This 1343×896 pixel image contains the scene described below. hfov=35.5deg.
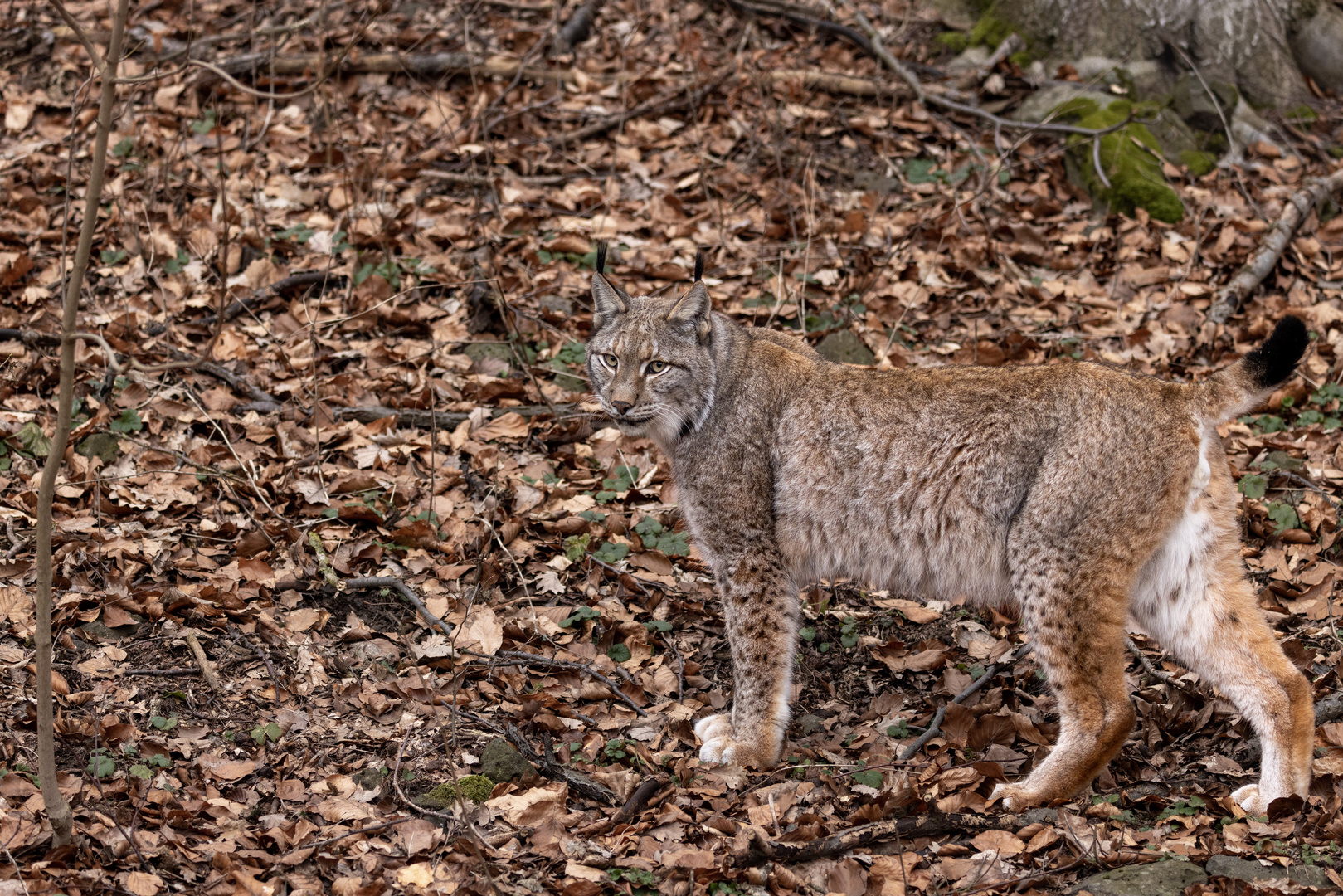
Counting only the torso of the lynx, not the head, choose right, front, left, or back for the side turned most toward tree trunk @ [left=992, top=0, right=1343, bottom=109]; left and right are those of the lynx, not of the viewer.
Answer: right

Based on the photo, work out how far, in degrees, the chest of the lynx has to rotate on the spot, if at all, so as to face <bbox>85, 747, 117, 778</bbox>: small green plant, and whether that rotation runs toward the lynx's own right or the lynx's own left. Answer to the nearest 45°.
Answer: approximately 45° to the lynx's own left

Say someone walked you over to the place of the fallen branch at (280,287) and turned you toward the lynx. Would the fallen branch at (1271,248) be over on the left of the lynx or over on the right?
left

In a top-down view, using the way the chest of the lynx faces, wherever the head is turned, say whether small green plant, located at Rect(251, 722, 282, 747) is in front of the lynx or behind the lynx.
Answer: in front

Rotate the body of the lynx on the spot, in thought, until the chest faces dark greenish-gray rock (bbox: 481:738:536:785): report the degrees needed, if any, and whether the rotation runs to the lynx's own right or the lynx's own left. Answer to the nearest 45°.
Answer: approximately 45° to the lynx's own left

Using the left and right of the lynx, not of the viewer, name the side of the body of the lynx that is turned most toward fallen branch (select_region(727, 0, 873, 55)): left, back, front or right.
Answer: right

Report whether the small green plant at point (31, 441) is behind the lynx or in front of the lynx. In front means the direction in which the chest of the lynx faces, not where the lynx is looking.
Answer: in front

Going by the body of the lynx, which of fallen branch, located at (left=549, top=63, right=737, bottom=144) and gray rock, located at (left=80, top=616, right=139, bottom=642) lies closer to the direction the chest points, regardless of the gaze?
the gray rock

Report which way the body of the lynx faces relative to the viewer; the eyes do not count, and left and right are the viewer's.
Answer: facing to the left of the viewer

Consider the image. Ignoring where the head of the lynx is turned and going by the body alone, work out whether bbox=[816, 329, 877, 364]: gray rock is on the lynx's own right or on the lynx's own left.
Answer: on the lynx's own right

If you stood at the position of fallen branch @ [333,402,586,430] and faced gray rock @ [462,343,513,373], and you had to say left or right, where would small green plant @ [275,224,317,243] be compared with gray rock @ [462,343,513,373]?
left

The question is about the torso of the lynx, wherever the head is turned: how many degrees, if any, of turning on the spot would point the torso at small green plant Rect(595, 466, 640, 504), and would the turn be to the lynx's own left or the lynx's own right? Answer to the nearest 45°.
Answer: approximately 45° to the lynx's own right
